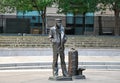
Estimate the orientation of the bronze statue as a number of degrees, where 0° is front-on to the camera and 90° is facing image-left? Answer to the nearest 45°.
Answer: approximately 0°

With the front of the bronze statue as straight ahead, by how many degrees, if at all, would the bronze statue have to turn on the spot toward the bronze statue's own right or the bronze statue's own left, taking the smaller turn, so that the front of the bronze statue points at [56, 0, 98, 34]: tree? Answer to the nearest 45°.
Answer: approximately 180°
